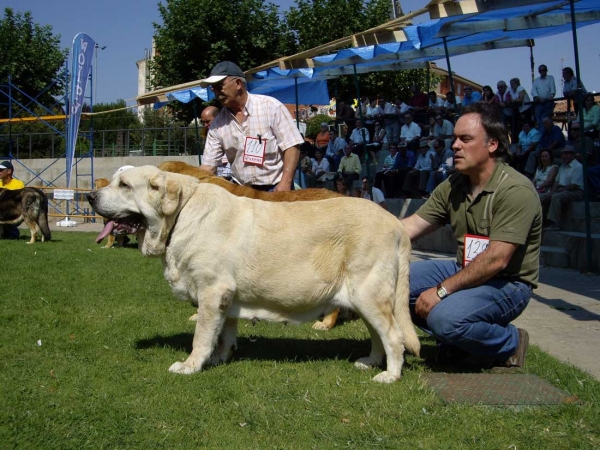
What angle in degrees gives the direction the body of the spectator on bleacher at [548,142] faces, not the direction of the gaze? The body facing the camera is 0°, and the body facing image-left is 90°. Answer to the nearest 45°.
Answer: approximately 45°

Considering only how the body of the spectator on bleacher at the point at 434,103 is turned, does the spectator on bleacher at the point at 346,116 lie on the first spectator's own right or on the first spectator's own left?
on the first spectator's own right

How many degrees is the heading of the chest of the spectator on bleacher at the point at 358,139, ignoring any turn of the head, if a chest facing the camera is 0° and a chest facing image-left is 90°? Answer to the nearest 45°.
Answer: approximately 45°

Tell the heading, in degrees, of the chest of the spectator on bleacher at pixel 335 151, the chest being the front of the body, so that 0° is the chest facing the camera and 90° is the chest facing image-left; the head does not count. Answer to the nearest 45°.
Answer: approximately 45°

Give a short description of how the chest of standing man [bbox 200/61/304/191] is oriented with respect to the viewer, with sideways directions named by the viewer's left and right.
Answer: facing the viewer and to the left of the viewer

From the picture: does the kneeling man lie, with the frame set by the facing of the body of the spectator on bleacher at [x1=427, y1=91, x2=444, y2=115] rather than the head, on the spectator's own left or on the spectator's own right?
on the spectator's own left

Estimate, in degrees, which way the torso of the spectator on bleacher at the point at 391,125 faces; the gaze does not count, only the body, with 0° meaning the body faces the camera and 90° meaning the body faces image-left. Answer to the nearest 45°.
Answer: approximately 45°

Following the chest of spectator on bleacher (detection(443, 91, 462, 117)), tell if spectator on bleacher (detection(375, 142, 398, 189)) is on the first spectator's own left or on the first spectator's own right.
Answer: on the first spectator's own right
